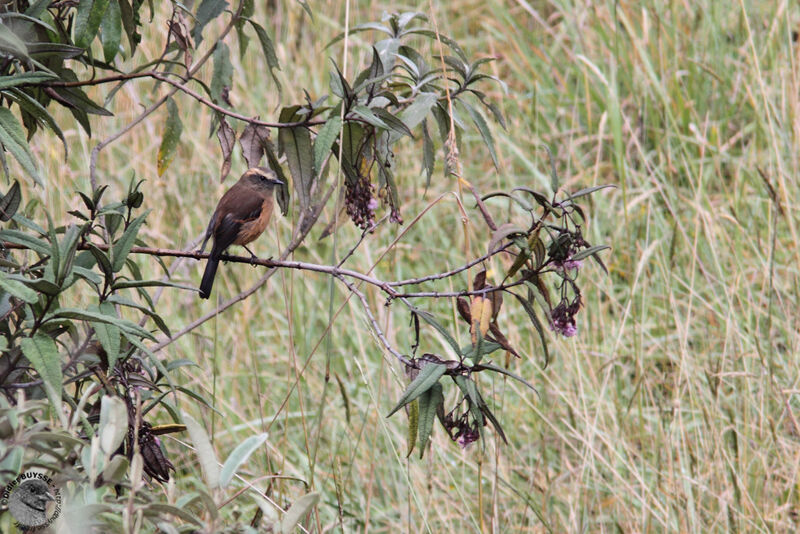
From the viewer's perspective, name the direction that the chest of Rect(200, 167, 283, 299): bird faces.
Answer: to the viewer's right
